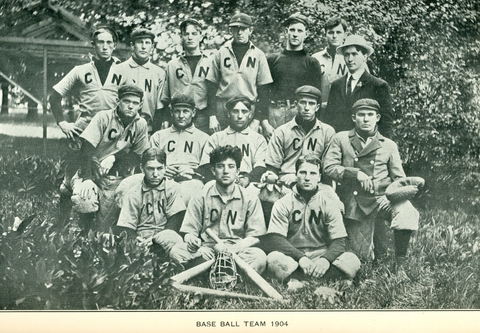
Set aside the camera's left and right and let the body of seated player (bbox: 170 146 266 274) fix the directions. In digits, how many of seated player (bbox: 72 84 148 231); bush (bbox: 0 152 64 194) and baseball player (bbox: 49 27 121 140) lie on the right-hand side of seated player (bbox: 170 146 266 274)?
3

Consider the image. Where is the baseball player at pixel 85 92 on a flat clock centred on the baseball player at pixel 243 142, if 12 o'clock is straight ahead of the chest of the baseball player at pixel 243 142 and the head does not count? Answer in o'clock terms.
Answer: the baseball player at pixel 85 92 is roughly at 3 o'clock from the baseball player at pixel 243 142.

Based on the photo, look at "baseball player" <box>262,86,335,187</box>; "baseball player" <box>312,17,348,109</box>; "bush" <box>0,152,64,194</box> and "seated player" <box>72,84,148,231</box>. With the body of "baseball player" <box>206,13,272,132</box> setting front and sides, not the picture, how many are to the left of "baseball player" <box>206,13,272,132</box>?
2

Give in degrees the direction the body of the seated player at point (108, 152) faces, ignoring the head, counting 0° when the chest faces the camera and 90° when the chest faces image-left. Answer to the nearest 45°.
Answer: approximately 0°

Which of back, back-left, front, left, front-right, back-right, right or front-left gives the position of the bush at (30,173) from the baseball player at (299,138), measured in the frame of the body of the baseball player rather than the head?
right
